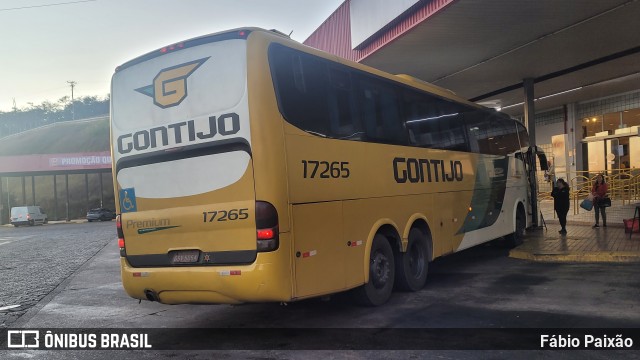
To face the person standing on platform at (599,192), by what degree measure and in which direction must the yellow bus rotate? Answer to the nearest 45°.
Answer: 0° — it already faces them

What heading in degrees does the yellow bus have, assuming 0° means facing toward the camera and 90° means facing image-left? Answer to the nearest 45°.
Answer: approximately 225°

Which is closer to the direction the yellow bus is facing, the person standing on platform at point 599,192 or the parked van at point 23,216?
the person standing on platform

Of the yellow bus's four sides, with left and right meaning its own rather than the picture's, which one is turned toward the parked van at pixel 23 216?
left

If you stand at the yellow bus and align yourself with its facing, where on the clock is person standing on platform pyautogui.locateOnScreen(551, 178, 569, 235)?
The person standing on platform is roughly at 12 o'clock from the yellow bus.
